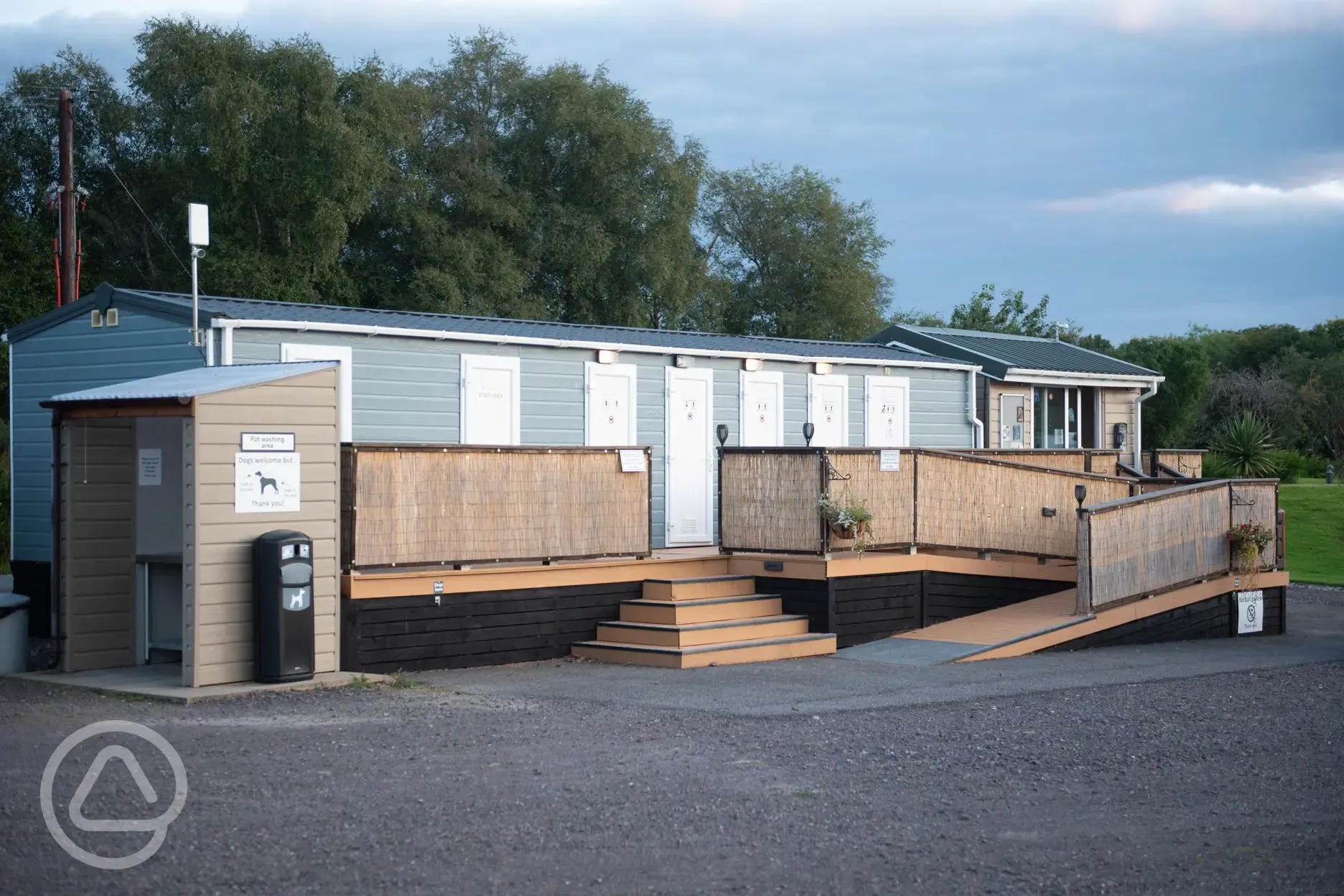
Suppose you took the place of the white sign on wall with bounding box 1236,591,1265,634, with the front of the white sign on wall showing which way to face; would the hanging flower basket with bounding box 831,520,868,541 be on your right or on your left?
on your right

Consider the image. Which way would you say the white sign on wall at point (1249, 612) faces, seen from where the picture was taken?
facing the viewer and to the right of the viewer

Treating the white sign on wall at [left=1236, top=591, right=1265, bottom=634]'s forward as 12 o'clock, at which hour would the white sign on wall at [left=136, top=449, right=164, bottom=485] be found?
the white sign on wall at [left=136, top=449, right=164, bottom=485] is roughly at 3 o'clock from the white sign on wall at [left=1236, top=591, right=1265, bottom=634].

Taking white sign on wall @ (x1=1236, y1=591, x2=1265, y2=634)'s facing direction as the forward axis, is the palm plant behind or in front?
behind

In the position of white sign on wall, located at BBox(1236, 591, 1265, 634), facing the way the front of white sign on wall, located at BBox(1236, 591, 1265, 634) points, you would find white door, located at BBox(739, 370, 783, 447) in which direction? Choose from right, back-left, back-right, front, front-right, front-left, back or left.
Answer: back-right

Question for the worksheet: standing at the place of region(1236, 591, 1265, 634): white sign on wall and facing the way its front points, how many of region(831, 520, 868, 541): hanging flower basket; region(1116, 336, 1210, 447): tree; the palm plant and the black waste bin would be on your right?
2

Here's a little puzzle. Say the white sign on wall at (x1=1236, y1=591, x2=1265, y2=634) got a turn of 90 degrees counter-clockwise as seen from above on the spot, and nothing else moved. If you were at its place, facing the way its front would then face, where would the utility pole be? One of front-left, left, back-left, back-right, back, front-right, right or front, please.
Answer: back-left

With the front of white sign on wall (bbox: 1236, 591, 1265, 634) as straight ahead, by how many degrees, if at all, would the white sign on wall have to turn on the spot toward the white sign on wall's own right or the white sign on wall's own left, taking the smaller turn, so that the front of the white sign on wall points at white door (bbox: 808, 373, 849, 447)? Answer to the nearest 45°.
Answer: approximately 135° to the white sign on wall's own right

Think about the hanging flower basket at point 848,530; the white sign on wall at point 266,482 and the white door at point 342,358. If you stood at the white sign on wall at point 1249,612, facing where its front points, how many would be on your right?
3

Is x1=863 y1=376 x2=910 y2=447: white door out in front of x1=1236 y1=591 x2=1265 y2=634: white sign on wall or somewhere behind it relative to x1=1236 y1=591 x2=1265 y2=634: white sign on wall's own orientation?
behind

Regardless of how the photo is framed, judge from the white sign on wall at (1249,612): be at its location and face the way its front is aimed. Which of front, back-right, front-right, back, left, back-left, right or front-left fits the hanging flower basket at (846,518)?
right

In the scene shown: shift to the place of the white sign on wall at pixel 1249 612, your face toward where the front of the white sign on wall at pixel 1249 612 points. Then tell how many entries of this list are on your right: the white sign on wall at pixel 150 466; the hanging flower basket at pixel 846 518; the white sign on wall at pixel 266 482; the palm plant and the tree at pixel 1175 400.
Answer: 3
